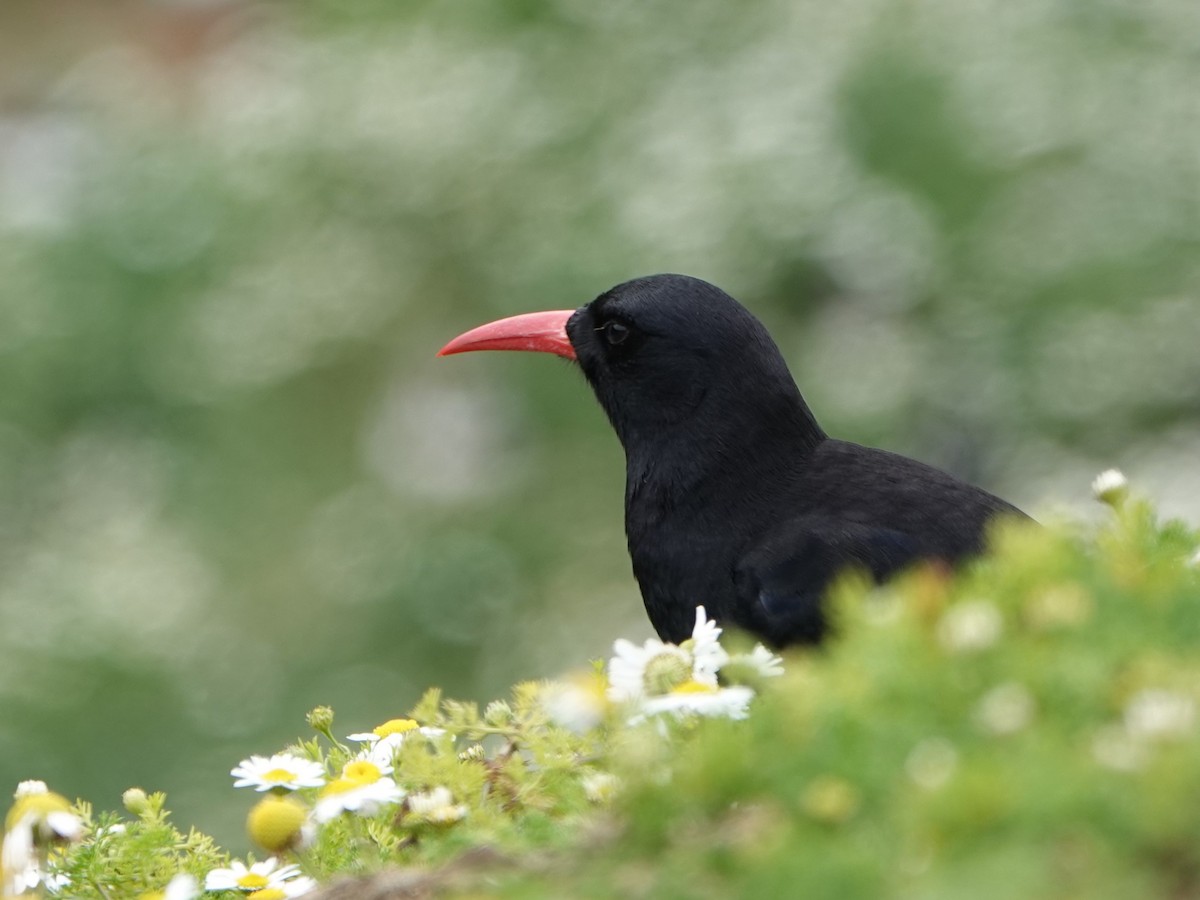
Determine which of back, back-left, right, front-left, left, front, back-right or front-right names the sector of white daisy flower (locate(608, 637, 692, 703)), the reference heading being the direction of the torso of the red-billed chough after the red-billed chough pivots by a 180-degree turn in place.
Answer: right

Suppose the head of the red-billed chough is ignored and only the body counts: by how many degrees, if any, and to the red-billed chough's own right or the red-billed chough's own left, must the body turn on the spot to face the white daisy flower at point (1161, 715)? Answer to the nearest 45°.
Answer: approximately 90° to the red-billed chough's own left

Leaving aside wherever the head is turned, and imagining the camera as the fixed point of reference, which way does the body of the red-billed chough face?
to the viewer's left

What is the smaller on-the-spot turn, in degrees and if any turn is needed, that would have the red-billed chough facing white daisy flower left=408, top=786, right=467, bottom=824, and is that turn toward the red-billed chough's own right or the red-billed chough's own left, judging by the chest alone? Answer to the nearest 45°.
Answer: approximately 45° to the red-billed chough's own left

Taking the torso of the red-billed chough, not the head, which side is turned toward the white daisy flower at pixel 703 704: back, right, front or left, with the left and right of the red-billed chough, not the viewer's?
left

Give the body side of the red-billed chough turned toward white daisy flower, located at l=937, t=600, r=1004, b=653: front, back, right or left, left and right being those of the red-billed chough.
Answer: left

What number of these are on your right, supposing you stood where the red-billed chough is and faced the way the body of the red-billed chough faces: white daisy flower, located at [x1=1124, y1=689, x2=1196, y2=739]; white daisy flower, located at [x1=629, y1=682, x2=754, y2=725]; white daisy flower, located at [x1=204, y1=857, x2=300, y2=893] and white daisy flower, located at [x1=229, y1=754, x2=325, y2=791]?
0

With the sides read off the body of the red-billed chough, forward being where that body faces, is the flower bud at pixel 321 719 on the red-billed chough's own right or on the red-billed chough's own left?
on the red-billed chough's own left

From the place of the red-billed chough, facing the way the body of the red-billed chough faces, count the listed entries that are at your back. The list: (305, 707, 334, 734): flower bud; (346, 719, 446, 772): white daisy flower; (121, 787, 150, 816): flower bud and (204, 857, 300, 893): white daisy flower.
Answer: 0

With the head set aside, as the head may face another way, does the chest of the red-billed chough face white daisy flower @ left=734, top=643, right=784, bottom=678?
no

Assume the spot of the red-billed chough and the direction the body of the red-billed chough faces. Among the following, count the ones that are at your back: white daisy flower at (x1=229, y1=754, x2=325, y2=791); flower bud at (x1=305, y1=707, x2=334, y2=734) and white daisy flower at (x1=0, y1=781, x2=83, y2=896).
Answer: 0

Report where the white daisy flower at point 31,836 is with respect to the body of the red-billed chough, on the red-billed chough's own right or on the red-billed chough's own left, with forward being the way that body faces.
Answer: on the red-billed chough's own left

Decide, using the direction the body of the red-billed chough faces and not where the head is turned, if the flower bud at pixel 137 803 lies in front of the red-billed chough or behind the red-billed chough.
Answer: in front

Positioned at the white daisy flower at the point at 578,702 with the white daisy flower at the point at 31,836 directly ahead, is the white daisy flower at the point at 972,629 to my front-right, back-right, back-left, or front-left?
back-left

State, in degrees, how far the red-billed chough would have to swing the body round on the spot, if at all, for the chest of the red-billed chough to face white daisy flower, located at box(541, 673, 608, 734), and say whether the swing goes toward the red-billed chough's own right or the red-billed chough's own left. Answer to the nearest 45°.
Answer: approximately 90° to the red-billed chough's own left
